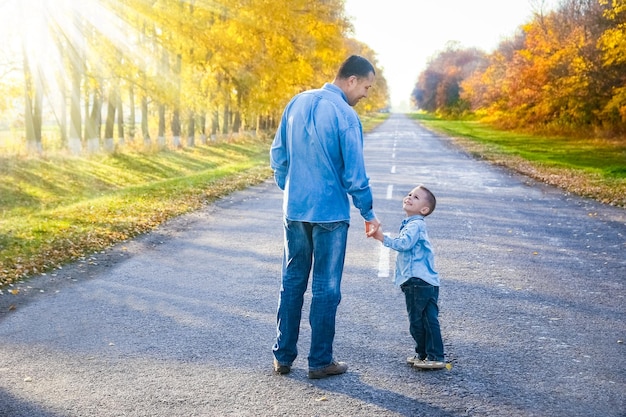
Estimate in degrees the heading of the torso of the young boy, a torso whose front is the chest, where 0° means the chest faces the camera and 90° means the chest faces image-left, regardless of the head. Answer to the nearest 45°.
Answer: approximately 90°

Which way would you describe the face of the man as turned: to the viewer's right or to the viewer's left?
to the viewer's right

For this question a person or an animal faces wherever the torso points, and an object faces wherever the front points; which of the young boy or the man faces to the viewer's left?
the young boy

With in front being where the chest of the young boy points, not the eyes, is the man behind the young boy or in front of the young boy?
in front

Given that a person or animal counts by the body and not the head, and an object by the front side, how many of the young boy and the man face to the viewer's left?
1

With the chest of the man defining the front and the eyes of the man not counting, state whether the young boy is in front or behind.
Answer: in front

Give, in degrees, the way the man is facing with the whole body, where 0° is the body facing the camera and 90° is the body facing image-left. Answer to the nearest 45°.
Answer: approximately 225°
